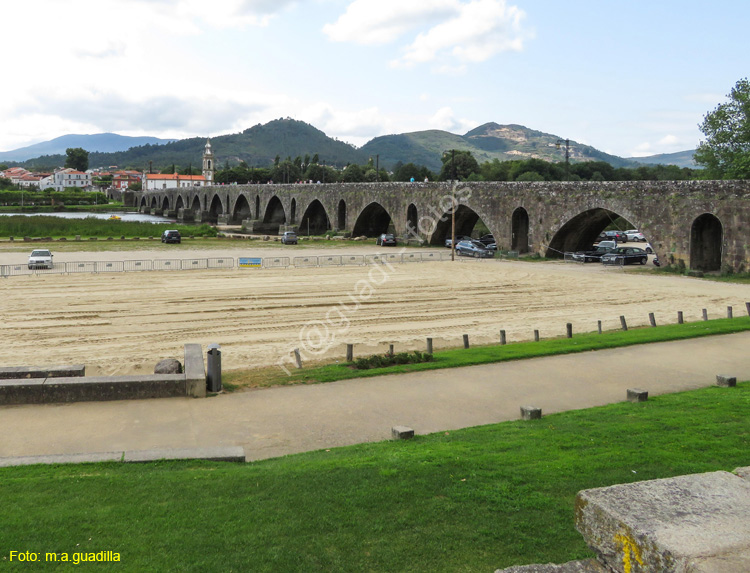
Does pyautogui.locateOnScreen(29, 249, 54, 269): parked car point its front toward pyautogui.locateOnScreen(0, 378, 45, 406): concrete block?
yes

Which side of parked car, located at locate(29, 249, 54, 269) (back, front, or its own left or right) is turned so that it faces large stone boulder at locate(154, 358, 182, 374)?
front

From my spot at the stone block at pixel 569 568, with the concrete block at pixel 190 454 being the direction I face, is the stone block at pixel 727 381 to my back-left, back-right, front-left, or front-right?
front-right

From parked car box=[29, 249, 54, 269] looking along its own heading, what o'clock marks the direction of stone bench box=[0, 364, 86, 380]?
The stone bench is roughly at 12 o'clock from the parked car.

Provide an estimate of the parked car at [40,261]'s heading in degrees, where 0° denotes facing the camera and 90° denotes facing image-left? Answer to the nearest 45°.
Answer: approximately 0°

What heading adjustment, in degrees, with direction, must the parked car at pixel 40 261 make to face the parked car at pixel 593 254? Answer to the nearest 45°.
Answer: approximately 90° to its left

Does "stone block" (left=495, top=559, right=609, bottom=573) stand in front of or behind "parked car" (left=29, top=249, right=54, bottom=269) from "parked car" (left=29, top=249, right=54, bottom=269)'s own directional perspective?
in front

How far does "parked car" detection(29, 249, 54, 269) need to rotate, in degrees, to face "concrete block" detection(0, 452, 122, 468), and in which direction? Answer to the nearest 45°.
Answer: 0° — it already faces it

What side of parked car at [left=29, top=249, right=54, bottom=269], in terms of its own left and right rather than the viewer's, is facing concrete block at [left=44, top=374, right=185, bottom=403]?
front
